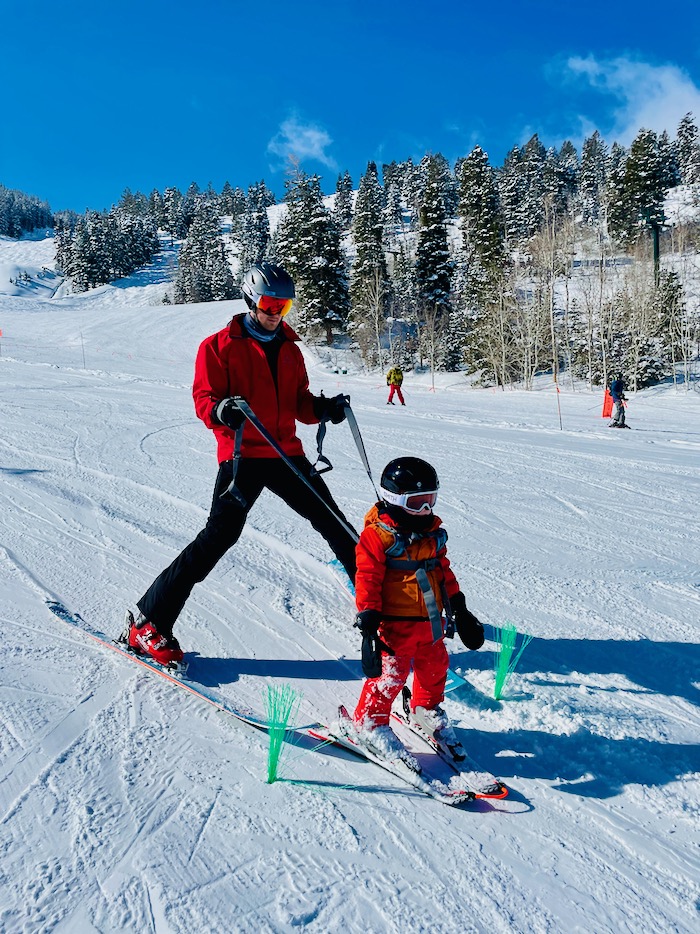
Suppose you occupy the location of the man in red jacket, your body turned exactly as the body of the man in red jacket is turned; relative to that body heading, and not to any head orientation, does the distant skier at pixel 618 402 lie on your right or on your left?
on your left

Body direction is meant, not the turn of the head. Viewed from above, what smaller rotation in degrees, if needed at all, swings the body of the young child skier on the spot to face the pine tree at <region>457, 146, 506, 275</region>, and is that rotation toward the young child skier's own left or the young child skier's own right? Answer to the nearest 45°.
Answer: approximately 135° to the young child skier's own left

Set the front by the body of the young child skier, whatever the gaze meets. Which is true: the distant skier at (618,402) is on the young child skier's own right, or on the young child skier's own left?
on the young child skier's own left

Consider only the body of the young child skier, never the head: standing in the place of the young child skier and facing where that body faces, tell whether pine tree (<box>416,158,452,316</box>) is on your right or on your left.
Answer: on your left

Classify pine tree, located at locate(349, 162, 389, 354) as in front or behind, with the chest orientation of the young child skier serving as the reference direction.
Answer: behind

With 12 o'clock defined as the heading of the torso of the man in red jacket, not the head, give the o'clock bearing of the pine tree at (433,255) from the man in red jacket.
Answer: The pine tree is roughly at 8 o'clock from the man in red jacket.

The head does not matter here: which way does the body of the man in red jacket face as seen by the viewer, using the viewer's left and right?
facing the viewer and to the right of the viewer

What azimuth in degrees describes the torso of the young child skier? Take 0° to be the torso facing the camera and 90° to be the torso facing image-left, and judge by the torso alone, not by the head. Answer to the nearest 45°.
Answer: approximately 315°
